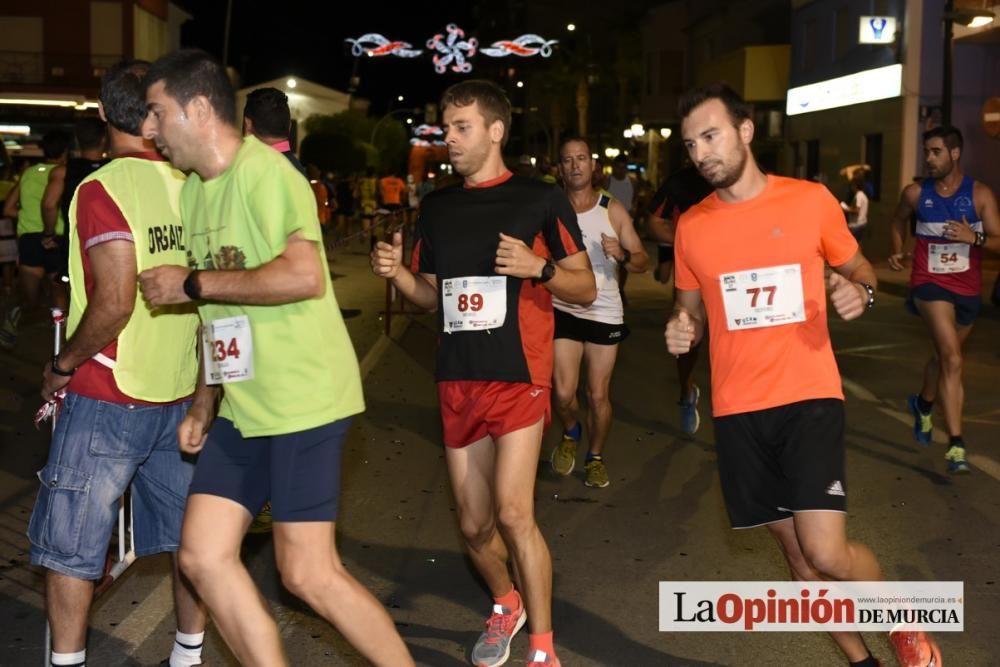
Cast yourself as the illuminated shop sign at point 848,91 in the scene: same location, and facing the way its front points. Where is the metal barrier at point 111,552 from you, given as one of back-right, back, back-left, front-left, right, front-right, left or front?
front-left

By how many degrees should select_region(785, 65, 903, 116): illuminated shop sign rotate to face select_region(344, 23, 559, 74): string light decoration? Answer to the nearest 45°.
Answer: approximately 45° to its right

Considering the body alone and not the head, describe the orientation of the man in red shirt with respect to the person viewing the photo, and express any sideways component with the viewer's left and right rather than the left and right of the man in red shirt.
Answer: facing away from the viewer and to the left of the viewer

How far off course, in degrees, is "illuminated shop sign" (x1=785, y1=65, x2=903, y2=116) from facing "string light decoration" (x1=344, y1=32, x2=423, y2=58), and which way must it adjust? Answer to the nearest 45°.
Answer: approximately 45° to its right

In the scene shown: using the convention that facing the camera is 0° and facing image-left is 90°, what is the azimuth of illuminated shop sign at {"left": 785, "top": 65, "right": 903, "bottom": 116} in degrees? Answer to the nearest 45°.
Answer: approximately 45°

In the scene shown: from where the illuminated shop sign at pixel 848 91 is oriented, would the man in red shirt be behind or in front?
in front

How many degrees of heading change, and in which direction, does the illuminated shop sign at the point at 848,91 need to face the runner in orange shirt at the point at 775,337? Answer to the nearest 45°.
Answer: approximately 45° to its left

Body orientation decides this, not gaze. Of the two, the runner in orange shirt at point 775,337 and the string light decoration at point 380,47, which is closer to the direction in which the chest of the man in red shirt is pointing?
the string light decoration

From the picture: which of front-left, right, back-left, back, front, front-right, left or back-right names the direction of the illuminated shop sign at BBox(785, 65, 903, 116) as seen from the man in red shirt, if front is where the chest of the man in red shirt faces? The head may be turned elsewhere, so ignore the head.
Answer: right

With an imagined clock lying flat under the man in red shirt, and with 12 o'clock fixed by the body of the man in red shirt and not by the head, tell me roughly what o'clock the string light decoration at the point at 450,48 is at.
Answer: The string light decoration is roughly at 2 o'clock from the man in red shirt.

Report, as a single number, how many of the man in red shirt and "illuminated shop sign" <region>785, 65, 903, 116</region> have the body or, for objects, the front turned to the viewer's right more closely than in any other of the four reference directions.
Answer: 0

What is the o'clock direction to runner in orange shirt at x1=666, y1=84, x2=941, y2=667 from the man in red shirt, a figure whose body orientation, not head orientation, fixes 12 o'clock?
The runner in orange shirt is roughly at 5 o'clock from the man in red shirt.

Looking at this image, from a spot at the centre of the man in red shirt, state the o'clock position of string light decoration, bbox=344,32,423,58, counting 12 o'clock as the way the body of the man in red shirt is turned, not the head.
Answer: The string light decoration is roughly at 2 o'clock from the man in red shirt.
